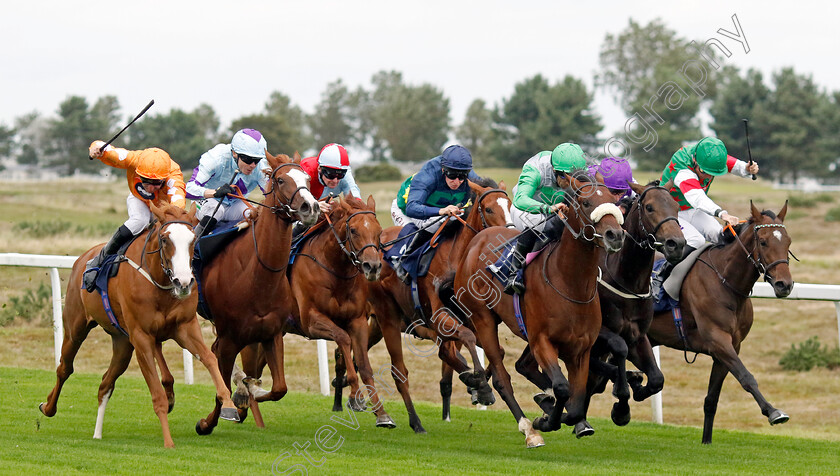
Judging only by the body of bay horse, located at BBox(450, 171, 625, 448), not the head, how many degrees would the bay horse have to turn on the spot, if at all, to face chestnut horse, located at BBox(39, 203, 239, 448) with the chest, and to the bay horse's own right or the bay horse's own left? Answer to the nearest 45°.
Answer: approximately 135° to the bay horse's own right

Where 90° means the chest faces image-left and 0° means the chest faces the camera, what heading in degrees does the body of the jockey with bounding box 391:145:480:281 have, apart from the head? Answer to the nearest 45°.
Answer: approximately 315°

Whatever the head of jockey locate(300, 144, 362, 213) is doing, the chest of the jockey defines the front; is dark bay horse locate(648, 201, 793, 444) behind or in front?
in front

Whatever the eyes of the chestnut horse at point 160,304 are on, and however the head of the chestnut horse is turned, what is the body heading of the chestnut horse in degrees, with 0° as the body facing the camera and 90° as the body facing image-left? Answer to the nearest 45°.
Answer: approximately 315°

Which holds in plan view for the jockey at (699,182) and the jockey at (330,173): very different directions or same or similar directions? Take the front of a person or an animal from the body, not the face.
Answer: same or similar directions

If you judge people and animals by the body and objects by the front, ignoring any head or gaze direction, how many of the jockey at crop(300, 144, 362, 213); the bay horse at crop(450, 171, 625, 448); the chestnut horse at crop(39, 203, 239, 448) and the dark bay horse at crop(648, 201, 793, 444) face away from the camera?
0

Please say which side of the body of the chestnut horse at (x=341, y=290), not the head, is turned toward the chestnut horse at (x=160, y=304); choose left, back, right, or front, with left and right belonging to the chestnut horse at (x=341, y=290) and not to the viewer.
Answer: right

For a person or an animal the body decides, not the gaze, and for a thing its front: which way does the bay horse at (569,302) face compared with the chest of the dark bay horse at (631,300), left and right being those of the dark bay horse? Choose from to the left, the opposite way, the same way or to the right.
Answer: the same way

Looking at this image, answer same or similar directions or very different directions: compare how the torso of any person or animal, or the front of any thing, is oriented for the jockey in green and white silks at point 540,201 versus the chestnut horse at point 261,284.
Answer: same or similar directions

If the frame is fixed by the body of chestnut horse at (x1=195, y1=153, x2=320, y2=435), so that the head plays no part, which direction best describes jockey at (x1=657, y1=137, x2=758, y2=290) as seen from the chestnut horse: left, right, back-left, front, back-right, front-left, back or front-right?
front-left

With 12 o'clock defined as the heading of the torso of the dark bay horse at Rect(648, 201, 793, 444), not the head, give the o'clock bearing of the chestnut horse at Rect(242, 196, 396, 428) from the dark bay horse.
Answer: The chestnut horse is roughly at 4 o'clock from the dark bay horse.

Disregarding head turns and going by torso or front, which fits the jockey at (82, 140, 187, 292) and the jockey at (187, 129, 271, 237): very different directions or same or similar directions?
same or similar directions

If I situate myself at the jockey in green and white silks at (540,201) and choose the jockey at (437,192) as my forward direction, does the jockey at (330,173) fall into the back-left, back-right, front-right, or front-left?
front-left

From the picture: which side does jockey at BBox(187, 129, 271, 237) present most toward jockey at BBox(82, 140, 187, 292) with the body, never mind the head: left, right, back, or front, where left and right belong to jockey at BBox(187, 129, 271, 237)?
right

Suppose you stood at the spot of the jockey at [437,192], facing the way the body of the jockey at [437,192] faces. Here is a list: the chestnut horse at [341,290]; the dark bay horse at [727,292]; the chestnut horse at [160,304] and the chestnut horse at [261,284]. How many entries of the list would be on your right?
3
